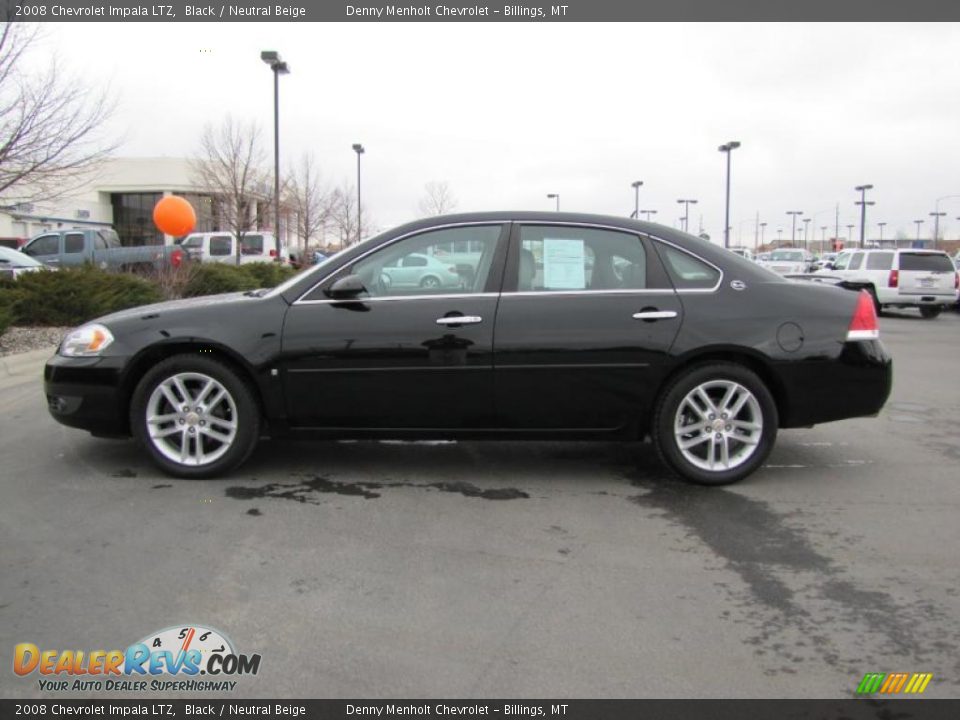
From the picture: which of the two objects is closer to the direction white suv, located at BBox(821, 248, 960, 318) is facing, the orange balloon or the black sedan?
the orange balloon

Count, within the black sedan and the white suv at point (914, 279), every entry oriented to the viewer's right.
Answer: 0

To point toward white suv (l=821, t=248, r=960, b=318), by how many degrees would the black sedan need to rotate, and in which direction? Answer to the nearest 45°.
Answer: approximately 135° to its right

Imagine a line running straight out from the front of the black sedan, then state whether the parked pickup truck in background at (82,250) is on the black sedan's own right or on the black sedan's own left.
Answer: on the black sedan's own right

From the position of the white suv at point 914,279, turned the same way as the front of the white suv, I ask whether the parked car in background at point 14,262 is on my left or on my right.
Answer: on my left

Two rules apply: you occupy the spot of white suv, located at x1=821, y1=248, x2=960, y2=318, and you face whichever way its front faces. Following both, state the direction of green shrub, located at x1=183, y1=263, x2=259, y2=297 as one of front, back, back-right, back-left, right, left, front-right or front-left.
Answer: left

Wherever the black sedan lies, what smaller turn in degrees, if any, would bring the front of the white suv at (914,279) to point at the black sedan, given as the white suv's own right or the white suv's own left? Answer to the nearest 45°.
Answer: approximately 135° to the white suv's own left

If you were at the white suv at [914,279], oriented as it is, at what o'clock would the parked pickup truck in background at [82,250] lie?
The parked pickup truck in background is roughly at 10 o'clock from the white suv.

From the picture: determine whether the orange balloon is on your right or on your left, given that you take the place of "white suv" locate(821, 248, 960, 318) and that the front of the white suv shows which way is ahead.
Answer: on your left

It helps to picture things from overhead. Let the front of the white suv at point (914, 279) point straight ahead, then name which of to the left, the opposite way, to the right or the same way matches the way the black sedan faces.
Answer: to the left

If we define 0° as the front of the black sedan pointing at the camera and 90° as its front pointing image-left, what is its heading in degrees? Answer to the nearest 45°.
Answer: approximately 90°

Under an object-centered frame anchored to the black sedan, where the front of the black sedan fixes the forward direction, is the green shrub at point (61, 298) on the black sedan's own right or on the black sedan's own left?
on the black sedan's own right
